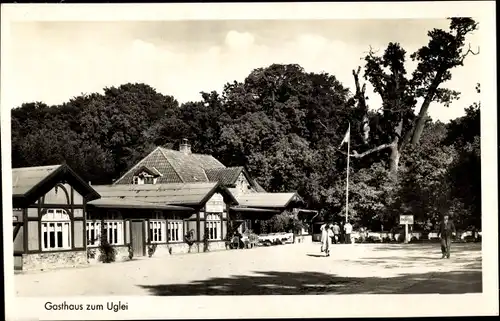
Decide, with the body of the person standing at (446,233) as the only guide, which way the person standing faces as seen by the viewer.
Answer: toward the camera

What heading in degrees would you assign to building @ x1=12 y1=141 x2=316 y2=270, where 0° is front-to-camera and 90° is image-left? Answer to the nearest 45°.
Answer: approximately 315°

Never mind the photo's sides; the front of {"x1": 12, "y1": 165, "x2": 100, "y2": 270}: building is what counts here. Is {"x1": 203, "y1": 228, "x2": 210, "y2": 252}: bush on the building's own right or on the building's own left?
on the building's own left

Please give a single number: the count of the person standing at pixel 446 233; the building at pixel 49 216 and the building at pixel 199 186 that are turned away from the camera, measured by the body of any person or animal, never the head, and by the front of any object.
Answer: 0

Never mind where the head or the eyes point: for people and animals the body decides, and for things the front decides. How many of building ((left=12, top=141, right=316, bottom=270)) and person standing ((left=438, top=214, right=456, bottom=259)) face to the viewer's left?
0
